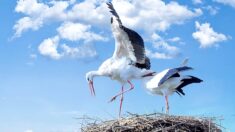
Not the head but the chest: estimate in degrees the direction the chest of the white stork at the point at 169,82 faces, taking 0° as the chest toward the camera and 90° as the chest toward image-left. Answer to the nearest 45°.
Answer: approximately 90°

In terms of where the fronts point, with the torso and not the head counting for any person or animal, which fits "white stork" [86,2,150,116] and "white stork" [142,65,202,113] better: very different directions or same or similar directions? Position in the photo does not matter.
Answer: same or similar directions

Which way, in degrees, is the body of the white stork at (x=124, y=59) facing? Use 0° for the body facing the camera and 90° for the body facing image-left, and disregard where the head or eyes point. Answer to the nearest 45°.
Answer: approximately 90°

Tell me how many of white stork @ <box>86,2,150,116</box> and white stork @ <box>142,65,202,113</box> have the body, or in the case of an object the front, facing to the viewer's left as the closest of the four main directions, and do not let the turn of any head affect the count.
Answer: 2

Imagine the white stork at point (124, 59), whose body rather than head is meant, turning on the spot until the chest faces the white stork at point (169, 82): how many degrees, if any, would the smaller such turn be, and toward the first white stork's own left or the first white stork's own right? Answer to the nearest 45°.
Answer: approximately 135° to the first white stork's own left
